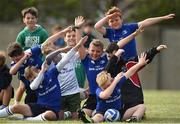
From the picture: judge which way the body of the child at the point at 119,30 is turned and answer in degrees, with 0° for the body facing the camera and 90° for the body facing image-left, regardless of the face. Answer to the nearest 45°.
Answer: approximately 0°

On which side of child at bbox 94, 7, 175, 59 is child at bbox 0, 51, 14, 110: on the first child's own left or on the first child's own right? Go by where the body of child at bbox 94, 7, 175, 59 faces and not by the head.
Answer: on the first child's own right

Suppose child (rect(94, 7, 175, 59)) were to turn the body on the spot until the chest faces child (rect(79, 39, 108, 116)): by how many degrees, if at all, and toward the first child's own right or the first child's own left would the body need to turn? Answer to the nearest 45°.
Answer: approximately 45° to the first child's own right

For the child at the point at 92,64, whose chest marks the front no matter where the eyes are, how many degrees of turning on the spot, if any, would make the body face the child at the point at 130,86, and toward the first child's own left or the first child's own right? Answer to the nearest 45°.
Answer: approximately 90° to the first child's own left

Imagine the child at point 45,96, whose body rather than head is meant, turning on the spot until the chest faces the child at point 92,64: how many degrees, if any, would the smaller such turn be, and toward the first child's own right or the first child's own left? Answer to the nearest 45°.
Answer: approximately 135° to the first child's own left
